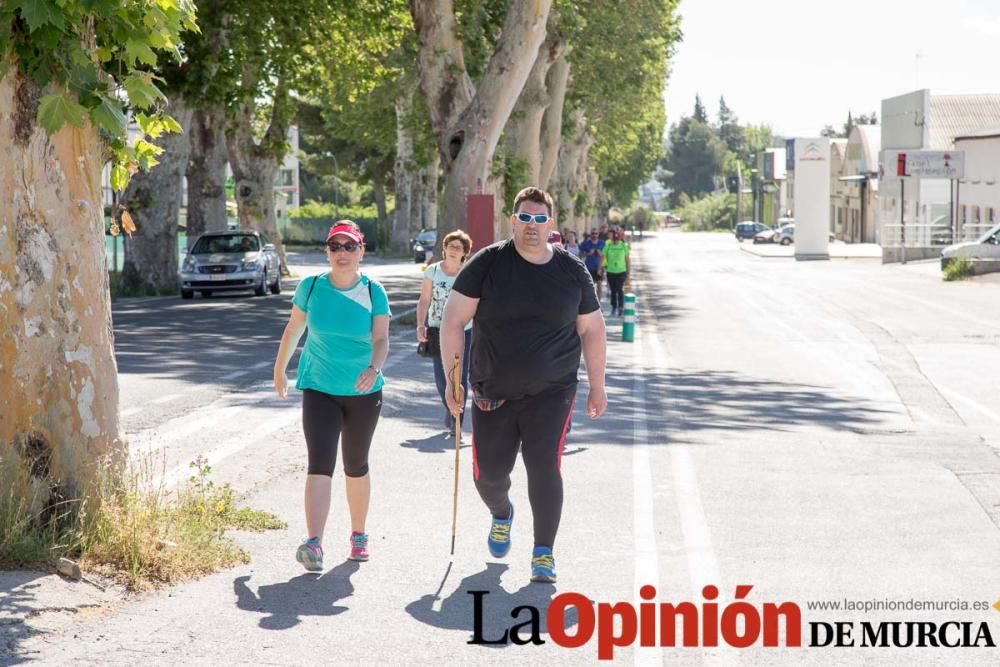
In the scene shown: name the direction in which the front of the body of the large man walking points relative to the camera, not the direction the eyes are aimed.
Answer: toward the camera

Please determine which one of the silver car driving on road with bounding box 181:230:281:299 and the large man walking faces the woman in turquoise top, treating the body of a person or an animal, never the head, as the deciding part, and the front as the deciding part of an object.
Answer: the silver car driving on road

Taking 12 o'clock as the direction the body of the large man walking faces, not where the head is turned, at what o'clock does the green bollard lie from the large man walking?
The green bollard is roughly at 6 o'clock from the large man walking.

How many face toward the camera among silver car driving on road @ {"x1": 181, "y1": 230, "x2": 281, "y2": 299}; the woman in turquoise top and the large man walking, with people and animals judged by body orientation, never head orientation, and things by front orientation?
3

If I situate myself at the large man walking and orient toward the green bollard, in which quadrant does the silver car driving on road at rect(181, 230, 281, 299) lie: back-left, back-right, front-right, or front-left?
front-left

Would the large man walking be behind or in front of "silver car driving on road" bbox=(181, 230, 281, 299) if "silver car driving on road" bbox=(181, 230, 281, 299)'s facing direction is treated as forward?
in front

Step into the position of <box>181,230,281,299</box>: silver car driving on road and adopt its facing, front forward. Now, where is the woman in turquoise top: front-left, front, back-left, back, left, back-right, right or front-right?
front

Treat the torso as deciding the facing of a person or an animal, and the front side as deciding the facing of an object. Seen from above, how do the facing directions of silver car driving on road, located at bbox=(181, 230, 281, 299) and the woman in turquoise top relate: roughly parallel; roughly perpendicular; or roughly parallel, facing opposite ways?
roughly parallel

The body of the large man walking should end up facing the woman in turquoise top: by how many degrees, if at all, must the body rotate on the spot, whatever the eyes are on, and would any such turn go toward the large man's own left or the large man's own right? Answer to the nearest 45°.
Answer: approximately 90° to the large man's own right

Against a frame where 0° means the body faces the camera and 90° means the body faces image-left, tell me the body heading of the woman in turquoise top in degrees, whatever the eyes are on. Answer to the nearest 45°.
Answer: approximately 0°

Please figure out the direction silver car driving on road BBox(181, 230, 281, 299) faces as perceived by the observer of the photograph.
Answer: facing the viewer

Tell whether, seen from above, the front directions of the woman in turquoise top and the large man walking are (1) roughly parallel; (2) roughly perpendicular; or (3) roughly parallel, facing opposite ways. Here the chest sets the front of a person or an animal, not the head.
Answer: roughly parallel

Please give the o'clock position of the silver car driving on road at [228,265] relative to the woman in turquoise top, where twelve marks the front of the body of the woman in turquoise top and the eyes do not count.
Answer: The silver car driving on road is roughly at 6 o'clock from the woman in turquoise top.

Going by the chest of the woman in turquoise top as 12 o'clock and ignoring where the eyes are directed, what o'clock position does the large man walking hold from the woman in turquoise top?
The large man walking is roughly at 10 o'clock from the woman in turquoise top.
